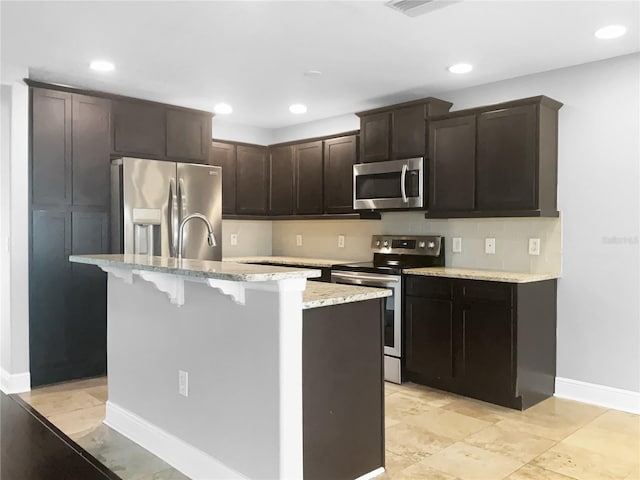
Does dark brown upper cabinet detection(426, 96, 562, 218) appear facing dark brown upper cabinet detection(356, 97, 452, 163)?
no

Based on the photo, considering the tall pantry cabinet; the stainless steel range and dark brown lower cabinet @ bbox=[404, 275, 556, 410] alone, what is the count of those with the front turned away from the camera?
0

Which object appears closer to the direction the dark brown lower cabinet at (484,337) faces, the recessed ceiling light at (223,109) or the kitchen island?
the kitchen island

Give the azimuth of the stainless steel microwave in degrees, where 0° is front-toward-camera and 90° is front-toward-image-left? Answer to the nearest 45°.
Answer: approximately 45°

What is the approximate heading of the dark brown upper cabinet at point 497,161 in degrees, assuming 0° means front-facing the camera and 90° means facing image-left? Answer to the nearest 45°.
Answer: approximately 45°

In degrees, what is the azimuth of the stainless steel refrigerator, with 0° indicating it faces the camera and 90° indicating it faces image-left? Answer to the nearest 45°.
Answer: approximately 315°

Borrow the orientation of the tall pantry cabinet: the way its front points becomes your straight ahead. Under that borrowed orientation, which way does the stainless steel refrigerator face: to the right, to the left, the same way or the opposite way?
the same way

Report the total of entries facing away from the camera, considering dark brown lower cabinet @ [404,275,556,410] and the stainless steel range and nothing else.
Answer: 0

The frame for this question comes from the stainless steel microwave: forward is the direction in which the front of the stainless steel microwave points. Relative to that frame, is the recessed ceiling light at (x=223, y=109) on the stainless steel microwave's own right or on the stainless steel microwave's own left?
on the stainless steel microwave's own right

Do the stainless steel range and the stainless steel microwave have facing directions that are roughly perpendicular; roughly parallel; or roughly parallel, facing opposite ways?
roughly parallel

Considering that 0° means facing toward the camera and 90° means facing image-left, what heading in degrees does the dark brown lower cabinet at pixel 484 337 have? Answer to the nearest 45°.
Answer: approximately 45°

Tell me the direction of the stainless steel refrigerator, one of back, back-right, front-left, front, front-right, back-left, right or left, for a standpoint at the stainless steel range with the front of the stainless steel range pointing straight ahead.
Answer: front-right

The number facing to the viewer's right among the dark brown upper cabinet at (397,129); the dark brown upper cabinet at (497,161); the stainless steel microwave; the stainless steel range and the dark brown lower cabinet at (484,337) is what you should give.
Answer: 0

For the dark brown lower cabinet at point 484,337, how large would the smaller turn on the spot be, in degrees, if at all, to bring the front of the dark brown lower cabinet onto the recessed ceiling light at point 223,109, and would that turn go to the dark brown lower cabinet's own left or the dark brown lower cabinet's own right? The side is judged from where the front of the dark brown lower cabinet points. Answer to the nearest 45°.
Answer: approximately 45° to the dark brown lower cabinet's own right

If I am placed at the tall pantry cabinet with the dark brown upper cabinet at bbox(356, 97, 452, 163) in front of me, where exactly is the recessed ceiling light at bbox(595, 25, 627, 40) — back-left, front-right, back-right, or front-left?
front-right

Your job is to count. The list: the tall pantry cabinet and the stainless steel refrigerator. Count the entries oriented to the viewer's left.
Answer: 0

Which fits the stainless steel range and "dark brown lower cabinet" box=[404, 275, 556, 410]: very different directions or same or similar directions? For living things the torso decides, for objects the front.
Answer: same or similar directions
